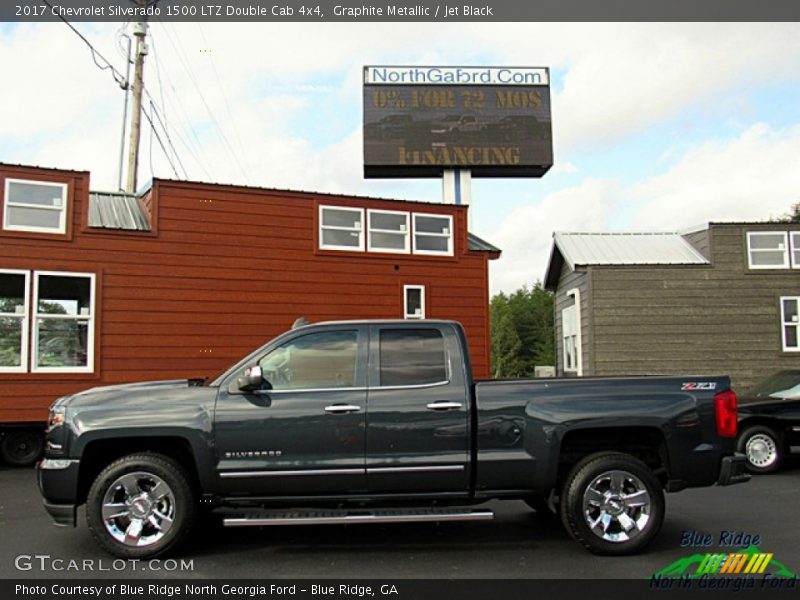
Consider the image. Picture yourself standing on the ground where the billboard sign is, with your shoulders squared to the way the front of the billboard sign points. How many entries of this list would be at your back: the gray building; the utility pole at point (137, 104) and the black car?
0

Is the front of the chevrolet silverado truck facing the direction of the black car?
no

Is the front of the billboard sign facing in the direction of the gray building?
no

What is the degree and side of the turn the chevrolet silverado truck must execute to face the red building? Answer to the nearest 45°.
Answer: approximately 45° to its right

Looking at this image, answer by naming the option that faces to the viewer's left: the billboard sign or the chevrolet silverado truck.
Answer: the chevrolet silverado truck

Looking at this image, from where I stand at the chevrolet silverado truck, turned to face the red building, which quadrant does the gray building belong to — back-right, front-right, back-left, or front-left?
front-right

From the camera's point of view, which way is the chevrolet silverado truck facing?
to the viewer's left

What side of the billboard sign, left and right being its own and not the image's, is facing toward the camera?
front

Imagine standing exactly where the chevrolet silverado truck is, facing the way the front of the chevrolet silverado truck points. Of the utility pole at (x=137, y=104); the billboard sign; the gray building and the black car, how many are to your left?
0

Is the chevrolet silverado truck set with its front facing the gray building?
no

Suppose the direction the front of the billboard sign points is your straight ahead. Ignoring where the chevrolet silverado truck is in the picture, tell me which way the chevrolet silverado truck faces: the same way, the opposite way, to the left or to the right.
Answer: to the right

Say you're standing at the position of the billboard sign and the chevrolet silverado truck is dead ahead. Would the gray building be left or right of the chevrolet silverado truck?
left

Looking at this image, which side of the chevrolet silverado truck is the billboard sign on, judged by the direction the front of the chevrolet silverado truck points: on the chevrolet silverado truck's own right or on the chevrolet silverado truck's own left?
on the chevrolet silverado truck's own right

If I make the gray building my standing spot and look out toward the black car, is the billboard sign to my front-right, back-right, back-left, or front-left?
back-right
